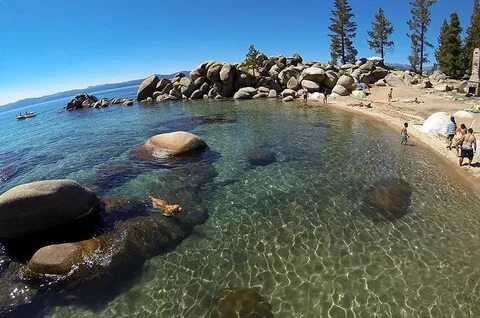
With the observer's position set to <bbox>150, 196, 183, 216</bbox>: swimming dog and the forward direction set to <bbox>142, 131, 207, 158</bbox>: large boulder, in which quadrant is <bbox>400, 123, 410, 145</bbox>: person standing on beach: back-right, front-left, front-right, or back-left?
front-right

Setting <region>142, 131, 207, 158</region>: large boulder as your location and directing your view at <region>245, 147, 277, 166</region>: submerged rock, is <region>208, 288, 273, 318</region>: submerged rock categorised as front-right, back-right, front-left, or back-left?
front-right

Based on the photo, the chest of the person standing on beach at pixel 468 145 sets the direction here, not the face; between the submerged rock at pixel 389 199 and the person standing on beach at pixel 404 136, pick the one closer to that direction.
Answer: the person standing on beach

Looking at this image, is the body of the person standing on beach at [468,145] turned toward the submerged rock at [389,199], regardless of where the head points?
no

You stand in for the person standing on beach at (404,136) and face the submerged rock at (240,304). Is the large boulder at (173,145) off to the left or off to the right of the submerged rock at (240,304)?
right

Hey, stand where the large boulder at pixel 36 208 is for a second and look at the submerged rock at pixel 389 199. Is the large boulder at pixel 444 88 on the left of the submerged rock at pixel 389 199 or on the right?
left

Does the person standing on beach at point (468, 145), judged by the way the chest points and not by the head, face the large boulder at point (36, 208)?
no
